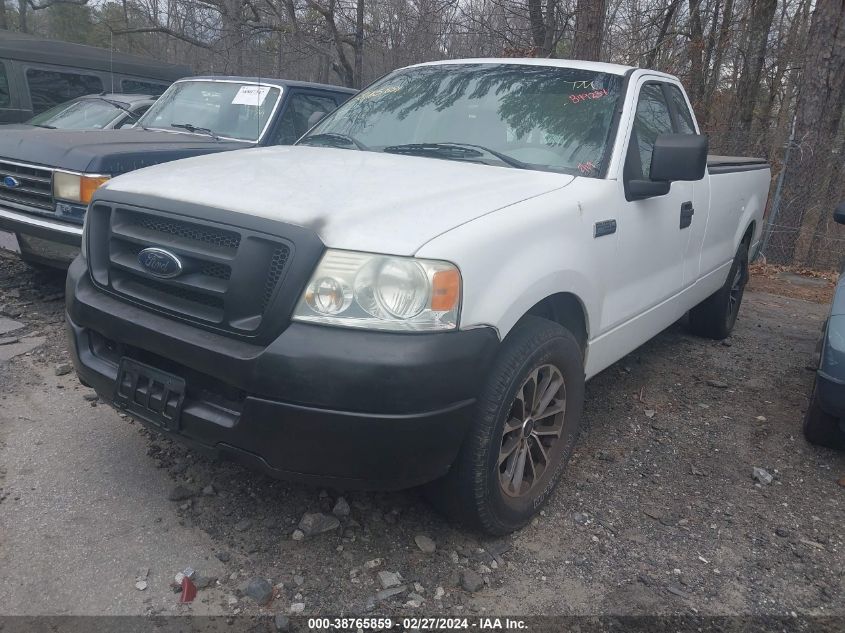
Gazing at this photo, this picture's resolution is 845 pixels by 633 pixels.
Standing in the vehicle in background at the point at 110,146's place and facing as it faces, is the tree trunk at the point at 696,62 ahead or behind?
behind

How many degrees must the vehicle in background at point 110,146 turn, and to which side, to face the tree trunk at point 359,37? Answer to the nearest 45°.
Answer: approximately 180°

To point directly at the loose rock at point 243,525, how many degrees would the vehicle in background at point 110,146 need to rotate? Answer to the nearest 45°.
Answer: approximately 45° to its left

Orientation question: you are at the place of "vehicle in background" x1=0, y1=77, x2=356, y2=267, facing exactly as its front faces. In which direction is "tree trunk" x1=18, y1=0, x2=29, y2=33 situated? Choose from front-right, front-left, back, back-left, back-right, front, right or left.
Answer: back-right

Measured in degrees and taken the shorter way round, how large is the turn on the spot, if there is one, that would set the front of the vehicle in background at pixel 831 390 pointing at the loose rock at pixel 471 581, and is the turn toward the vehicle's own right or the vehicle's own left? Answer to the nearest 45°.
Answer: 0° — it already faces it

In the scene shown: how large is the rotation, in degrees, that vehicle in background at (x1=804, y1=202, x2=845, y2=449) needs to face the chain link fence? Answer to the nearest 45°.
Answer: approximately 135° to its right

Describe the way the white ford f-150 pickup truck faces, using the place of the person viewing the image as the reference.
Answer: facing the viewer and to the left of the viewer

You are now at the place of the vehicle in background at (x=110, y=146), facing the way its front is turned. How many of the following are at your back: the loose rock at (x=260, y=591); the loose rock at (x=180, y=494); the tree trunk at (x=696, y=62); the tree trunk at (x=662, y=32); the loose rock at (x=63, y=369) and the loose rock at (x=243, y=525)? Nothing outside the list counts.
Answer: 2

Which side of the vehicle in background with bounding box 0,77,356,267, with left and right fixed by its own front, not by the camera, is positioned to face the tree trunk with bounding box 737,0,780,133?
back

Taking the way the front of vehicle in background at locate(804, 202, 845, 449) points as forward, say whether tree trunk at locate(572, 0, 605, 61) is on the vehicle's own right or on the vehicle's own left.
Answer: on the vehicle's own right

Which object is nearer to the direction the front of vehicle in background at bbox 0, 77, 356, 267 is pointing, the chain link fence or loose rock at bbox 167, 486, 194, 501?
the loose rock

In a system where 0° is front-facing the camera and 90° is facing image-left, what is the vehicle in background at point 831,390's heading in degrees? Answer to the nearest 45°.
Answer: approximately 45°

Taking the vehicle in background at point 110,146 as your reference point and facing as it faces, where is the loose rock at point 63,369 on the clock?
The loose rock is roughly at 11 o'clock from the vehicle in background.

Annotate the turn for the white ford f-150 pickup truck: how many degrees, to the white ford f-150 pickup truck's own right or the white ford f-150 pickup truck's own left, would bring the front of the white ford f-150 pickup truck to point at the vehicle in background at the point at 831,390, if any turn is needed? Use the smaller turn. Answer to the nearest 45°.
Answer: approximately 135° to the white ford f-150 pickup truck's own left
